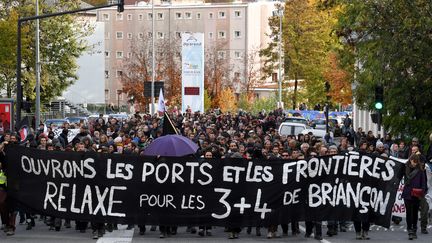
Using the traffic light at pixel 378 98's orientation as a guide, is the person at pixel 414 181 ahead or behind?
ahead

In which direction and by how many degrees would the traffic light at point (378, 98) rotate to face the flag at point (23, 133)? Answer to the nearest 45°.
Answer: approximately 45° to its right

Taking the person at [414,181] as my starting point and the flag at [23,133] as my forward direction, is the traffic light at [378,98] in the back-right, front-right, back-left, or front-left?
front-right

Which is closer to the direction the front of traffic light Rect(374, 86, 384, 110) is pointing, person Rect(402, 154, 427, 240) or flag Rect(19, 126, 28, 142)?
the person

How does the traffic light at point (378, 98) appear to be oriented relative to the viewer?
toward the camera
